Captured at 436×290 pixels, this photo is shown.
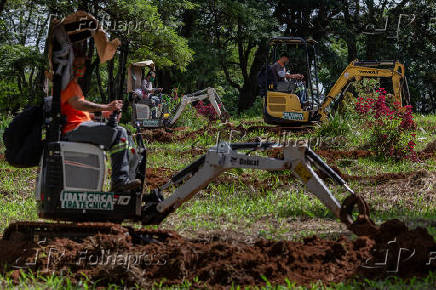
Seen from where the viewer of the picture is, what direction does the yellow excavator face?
facing to the right of the viewer

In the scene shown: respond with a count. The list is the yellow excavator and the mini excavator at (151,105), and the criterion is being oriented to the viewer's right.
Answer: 2

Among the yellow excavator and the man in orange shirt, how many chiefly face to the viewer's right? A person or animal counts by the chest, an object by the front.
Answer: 2

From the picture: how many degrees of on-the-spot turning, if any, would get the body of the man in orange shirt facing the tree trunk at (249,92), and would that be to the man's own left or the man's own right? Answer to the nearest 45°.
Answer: approximately 90° to the man's own left

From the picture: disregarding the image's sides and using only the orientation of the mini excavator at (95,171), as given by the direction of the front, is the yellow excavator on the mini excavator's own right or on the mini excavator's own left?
on the mini excavator's own left

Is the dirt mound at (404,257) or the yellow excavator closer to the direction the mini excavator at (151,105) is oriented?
the yellow excavator

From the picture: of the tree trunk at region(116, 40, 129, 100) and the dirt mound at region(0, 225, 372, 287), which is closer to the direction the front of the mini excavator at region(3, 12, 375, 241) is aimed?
the dirt mound

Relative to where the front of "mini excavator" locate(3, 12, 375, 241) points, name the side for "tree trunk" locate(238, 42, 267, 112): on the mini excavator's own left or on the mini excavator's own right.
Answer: on the mini excavator's own left

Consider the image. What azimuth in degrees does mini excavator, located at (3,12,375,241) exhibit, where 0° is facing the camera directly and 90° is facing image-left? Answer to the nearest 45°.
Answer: approximately 270°

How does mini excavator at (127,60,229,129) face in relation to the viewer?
to the viewer's right

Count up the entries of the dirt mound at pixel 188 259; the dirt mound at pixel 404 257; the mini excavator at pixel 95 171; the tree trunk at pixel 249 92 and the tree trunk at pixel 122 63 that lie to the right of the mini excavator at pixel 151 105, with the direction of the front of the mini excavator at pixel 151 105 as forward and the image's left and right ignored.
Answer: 3

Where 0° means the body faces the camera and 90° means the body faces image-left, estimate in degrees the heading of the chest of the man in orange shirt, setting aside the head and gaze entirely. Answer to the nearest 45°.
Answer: approximately 270°
